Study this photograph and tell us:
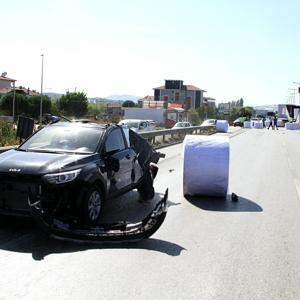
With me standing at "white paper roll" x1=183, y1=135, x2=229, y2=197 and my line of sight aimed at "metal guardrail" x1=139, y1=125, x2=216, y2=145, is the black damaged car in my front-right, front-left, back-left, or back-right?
back-left

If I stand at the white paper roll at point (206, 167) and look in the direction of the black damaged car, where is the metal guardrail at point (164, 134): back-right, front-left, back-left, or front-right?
back-right

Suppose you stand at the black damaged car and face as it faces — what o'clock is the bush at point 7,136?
The bush is roughly at 4 o'clock from the black damaged car.

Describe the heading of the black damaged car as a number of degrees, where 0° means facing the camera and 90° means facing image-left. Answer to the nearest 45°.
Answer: approximately 45°

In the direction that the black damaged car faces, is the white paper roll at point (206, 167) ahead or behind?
behind

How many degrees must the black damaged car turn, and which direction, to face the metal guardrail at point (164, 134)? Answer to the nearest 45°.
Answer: approximately 135° to its right
